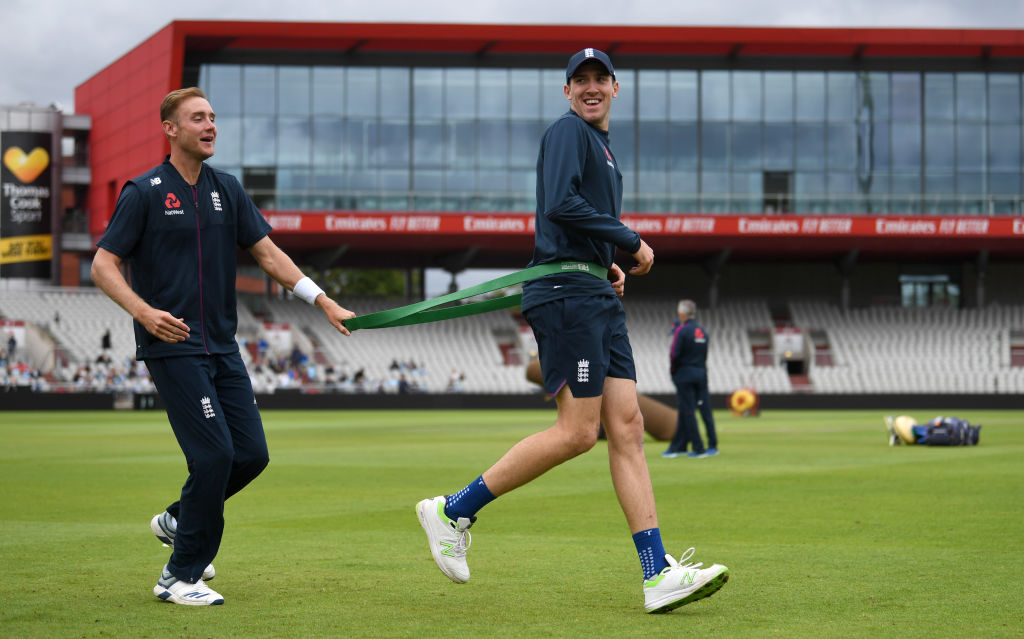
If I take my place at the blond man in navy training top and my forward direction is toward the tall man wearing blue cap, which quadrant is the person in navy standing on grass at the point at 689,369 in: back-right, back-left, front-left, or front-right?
front-left

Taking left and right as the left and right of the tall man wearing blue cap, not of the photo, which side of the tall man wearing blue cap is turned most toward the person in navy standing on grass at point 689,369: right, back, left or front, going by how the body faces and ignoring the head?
left

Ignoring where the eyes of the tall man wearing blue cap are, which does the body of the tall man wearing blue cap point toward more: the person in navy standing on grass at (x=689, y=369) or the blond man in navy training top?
the person in navy standing on grass

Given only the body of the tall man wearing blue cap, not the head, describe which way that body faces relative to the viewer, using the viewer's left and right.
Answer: facing to the right of the viewer

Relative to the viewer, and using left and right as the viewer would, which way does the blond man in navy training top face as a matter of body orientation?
facing the viewer and to the right of the viewer

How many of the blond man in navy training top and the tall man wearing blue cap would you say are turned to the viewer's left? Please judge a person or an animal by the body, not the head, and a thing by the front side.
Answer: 0

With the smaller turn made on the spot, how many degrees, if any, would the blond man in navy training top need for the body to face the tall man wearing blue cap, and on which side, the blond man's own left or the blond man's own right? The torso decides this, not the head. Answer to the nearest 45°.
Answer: approximately 45° to the blond man's own left

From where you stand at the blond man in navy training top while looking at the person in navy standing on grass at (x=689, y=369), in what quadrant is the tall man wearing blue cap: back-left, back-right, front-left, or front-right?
front-right

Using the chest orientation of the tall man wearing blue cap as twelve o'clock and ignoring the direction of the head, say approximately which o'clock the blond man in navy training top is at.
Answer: The blond man in navy training top is roughly at 6 o'clock from the tall man wearing blue cap.

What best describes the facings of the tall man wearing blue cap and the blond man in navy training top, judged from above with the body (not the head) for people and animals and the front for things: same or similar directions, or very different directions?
same or similar directions

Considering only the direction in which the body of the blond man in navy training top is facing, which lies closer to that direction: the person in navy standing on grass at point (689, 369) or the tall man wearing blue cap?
the tall man wearing blue cap
